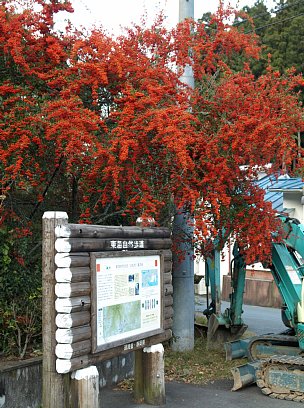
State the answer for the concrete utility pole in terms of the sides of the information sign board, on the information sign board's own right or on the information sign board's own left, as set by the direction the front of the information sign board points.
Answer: on the information sign board's own left

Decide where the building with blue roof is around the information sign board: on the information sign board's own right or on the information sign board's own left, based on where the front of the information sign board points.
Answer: on the information sign board's own left

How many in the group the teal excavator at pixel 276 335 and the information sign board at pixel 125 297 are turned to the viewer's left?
1

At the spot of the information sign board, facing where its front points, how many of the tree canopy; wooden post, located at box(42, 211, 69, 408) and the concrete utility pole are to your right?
1

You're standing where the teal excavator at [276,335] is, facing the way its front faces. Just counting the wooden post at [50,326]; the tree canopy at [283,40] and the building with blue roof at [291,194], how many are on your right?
2

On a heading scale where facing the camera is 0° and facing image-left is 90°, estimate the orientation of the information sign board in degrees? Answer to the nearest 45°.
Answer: approximately 315°

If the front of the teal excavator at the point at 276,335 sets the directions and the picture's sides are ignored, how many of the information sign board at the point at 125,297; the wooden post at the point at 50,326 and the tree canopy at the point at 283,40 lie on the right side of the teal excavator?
1

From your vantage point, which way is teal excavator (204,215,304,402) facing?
to the viewer's left

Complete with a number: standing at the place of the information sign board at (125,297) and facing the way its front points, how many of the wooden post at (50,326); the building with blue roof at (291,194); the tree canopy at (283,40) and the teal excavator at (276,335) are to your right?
1

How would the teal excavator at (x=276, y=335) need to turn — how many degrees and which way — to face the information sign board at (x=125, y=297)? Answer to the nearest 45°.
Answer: approximately 45° to its left

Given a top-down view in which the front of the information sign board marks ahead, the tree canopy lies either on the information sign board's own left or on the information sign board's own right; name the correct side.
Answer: on the information sign board's own left
